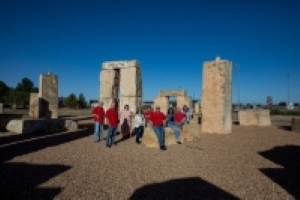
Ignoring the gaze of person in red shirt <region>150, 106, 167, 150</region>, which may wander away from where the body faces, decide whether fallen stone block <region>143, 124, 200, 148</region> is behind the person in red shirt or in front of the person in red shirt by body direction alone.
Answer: behind

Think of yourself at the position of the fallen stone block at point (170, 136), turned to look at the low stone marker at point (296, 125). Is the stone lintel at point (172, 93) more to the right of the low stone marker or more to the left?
left

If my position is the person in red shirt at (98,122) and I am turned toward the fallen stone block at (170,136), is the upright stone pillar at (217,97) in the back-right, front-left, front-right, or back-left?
front-left

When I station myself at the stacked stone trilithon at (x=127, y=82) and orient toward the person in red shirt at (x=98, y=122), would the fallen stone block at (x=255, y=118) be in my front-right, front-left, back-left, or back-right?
back-left

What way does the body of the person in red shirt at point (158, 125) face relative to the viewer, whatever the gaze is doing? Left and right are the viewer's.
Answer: facing the viewer

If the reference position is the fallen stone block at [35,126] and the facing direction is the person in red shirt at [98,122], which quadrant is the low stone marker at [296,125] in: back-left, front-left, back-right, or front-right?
front-left

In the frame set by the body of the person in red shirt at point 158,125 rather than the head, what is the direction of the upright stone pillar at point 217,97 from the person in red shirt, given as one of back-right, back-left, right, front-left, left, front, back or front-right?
back-left

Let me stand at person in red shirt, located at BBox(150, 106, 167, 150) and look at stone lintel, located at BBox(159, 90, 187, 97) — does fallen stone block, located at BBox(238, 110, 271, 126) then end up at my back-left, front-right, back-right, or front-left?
front-right

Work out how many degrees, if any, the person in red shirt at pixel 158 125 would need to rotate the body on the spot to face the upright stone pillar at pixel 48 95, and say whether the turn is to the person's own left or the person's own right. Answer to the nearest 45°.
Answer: approximately 135° to the person's own right

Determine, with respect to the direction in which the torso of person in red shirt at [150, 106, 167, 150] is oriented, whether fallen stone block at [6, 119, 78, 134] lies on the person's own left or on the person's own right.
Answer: on the person's own right

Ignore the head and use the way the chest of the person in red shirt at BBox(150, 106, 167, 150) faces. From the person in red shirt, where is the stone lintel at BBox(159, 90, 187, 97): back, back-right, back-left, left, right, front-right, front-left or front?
back
